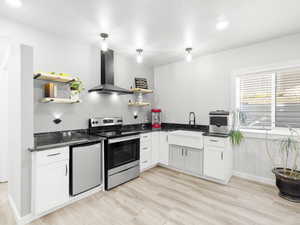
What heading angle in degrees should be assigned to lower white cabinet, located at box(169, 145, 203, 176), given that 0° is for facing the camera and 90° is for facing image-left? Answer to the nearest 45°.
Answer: approximately 45°

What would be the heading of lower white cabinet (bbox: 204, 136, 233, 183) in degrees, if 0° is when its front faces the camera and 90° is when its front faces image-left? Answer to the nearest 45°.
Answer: approximately 45°

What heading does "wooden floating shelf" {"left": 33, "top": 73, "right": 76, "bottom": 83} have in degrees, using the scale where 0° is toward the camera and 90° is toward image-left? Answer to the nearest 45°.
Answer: approximately 315°
